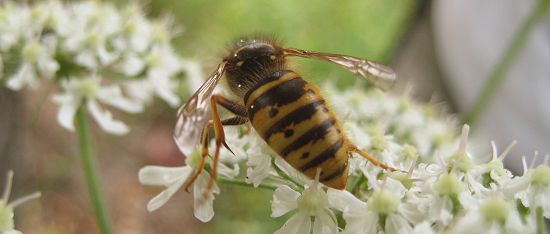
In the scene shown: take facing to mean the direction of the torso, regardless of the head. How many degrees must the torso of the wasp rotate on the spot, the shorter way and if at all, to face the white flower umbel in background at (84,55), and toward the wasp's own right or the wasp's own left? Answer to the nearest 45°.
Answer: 0° — it already faces it

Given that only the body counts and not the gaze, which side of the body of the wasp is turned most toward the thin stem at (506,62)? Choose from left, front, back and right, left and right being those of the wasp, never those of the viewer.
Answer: right

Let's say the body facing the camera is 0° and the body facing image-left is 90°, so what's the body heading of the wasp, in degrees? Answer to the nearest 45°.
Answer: approximately 135°

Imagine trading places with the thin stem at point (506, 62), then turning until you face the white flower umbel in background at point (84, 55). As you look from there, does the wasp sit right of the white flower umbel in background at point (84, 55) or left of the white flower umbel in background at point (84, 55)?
left
